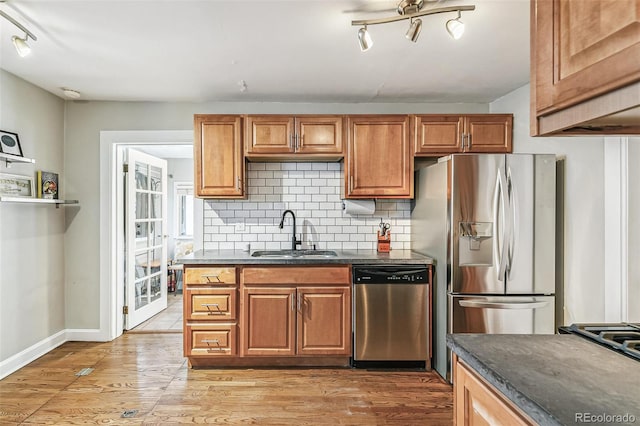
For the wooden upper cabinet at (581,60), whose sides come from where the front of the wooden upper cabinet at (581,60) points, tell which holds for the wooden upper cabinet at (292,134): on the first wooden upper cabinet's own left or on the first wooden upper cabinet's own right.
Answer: on the first wooden upper cabinet's own right

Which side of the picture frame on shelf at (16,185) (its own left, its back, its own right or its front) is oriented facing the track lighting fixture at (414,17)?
front

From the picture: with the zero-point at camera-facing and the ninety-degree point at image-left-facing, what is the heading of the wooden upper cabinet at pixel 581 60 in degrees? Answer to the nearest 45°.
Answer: approximately 45°

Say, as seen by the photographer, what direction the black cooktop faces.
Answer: facing the viewer and to the left of the viewer

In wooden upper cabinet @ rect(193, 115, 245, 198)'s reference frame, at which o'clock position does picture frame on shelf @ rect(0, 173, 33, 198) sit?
The picture frame on shelf is roughly at 3 o'clock from the wooden upper cabinet.

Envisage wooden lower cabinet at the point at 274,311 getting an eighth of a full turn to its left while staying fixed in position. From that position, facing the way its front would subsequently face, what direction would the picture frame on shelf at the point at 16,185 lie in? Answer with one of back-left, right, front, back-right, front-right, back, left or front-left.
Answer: back-right

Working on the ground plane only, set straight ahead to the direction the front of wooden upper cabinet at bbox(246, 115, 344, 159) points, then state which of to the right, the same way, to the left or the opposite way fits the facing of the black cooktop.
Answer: to the right

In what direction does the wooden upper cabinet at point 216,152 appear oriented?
toward the camera

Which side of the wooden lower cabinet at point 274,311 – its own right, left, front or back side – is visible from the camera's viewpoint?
front

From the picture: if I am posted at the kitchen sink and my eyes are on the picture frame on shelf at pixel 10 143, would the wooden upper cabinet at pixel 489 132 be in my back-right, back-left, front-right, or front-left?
back-left

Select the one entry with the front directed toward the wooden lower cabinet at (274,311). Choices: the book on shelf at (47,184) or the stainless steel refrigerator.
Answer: the book on shelf

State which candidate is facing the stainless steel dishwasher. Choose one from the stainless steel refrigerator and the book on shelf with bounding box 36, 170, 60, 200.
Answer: the book on shelf

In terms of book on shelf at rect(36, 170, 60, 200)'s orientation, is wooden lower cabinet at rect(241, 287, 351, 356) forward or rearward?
forward

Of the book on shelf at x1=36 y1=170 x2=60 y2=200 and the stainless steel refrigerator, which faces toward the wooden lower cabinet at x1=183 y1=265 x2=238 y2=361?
the book on shelf

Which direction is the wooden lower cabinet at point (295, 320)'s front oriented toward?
toward the camera

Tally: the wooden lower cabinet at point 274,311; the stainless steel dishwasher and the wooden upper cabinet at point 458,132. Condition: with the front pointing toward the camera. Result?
3
